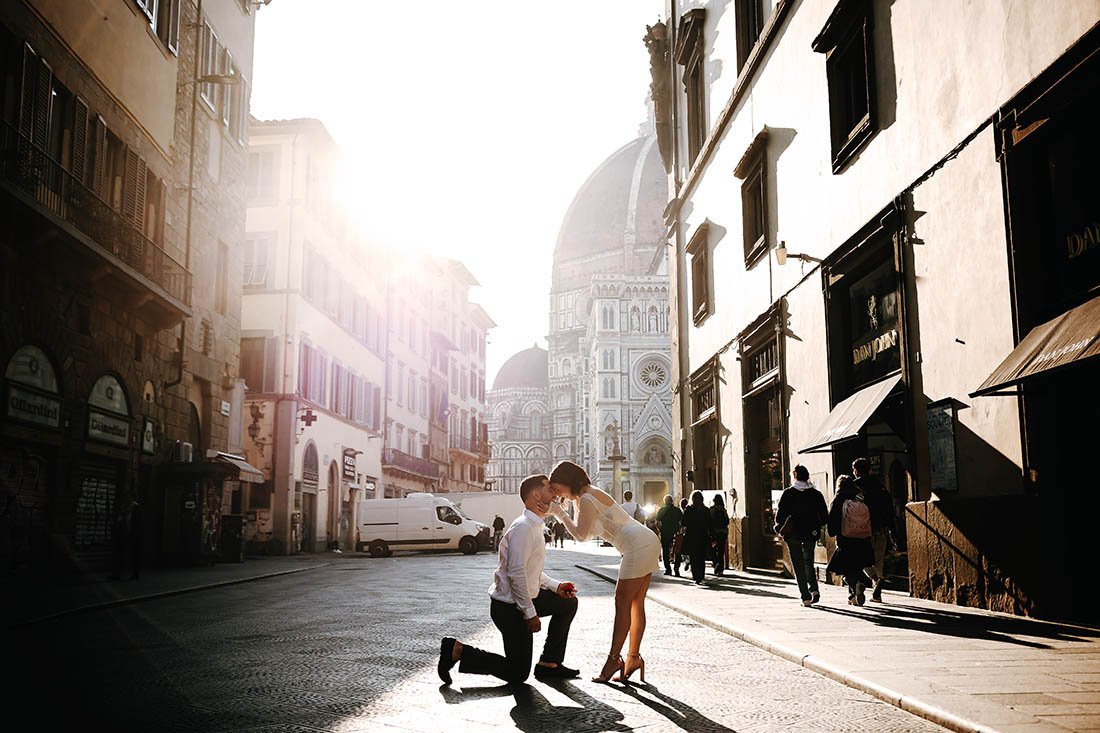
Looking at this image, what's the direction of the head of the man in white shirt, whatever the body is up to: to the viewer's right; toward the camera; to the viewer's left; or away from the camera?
to the viewer's right

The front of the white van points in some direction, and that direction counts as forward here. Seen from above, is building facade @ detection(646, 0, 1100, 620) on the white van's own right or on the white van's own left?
on the white van's own right

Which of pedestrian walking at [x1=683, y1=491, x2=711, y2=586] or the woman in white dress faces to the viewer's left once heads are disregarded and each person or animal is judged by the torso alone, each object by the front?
the woman in white dress

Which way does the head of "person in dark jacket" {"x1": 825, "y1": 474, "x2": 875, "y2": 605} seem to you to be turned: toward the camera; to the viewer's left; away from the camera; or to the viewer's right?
away from the camera

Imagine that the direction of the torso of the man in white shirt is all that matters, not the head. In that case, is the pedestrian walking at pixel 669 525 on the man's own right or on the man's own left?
on the man's own left

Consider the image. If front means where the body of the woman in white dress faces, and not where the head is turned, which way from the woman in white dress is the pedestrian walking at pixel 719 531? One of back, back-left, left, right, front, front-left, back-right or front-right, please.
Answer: right

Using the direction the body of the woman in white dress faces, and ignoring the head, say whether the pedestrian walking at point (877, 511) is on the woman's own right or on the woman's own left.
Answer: on the woman's own right

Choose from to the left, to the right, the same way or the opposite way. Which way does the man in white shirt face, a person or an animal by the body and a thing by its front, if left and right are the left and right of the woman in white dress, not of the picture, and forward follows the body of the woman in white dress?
the opposite way

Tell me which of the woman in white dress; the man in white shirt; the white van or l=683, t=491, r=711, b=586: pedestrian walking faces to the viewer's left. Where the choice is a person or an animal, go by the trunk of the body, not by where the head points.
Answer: the woman in white dress

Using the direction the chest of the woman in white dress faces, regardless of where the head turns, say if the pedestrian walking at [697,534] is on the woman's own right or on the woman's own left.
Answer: on the woman's own right

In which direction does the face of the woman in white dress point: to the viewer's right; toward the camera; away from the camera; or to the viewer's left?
to the viewer's left

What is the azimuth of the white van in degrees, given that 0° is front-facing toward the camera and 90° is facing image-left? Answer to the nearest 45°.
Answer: approximately 270°
